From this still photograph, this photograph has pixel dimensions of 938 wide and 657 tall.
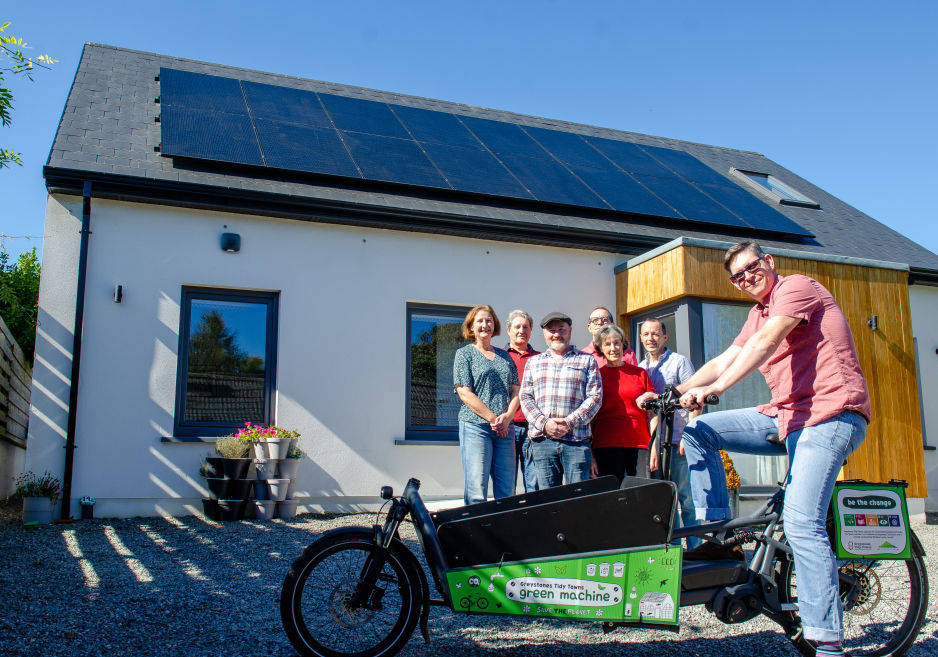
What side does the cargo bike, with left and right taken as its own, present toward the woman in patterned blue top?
right

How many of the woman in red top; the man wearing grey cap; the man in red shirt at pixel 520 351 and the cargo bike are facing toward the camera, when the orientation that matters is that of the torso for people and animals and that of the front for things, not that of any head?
3

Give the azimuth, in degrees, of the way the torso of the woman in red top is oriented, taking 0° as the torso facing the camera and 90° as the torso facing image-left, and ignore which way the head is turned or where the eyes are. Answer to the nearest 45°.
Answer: approximately 0°

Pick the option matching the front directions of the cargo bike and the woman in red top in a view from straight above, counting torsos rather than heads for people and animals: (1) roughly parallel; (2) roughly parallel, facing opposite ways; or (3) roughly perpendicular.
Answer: roughly perpendicular

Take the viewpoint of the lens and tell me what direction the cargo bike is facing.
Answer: facing to the left of the viewer

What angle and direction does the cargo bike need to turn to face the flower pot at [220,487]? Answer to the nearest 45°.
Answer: approximately 45° to its right

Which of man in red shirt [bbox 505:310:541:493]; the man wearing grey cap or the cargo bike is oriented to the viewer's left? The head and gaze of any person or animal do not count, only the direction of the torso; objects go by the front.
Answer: the cargo bike

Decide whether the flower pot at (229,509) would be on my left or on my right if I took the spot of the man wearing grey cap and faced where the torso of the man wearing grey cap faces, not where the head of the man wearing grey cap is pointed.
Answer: on my right

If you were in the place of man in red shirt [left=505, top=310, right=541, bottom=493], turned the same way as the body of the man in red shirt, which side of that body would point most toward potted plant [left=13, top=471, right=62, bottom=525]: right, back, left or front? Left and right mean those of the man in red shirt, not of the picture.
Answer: right
